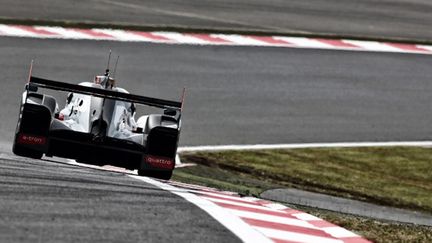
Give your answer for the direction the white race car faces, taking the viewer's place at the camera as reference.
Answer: facing away from the viewer
